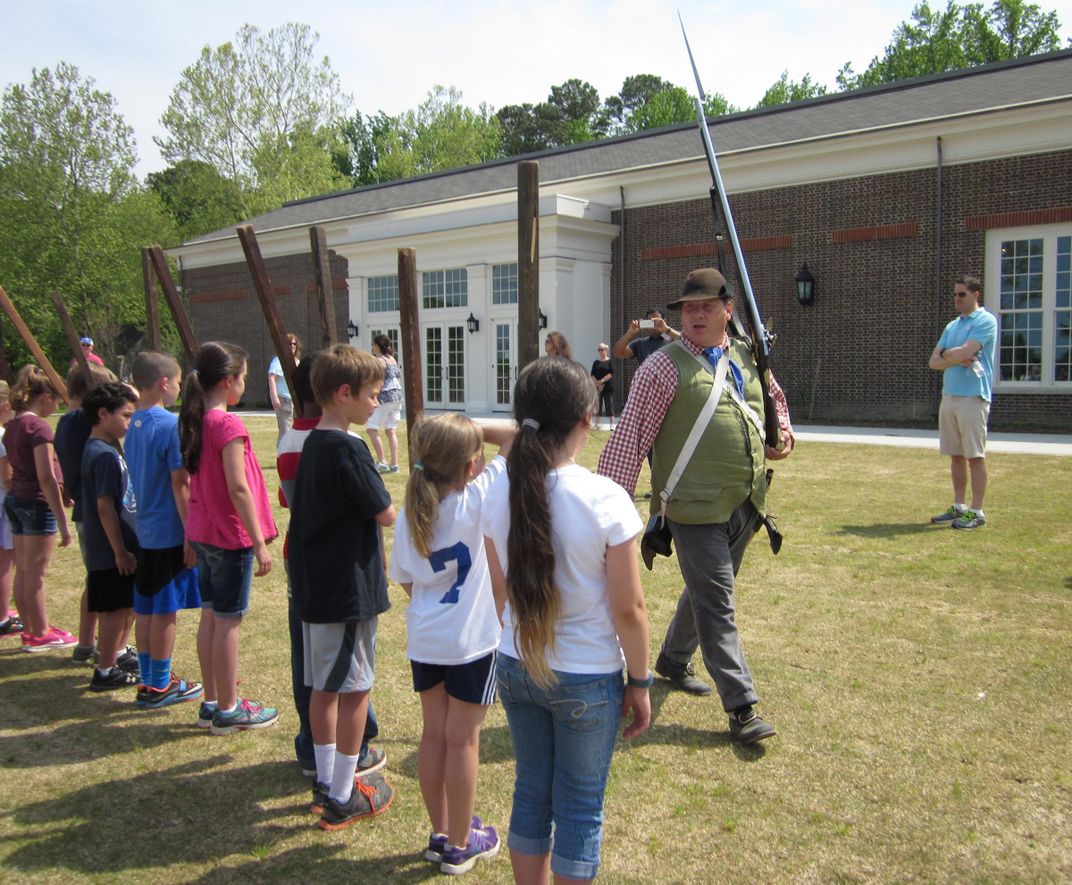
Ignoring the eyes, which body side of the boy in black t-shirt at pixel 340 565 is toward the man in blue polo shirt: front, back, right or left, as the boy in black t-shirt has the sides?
front

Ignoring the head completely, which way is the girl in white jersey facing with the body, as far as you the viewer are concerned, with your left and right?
facing away from the viewer and to the right of the viewer

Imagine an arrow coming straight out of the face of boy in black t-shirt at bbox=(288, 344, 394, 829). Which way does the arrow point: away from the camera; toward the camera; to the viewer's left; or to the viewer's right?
to the viewer's right

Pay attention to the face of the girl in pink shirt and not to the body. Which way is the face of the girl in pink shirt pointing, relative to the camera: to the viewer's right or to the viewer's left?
to the viewer's right

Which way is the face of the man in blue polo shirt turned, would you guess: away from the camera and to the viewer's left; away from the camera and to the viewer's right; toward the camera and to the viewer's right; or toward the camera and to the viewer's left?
toward the camera and to the viewer's left

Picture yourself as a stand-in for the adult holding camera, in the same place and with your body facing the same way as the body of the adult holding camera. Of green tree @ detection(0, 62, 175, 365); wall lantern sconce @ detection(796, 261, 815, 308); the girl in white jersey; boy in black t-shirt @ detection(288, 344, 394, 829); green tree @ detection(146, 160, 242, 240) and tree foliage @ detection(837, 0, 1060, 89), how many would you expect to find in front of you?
2

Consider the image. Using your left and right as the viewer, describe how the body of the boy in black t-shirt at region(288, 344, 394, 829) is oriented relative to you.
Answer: facing away from the viewer and to the right of the viewer

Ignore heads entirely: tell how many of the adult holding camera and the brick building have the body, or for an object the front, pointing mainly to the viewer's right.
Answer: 0

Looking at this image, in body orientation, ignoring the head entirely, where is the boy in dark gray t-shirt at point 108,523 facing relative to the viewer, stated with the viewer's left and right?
facing to the right of the viewer
